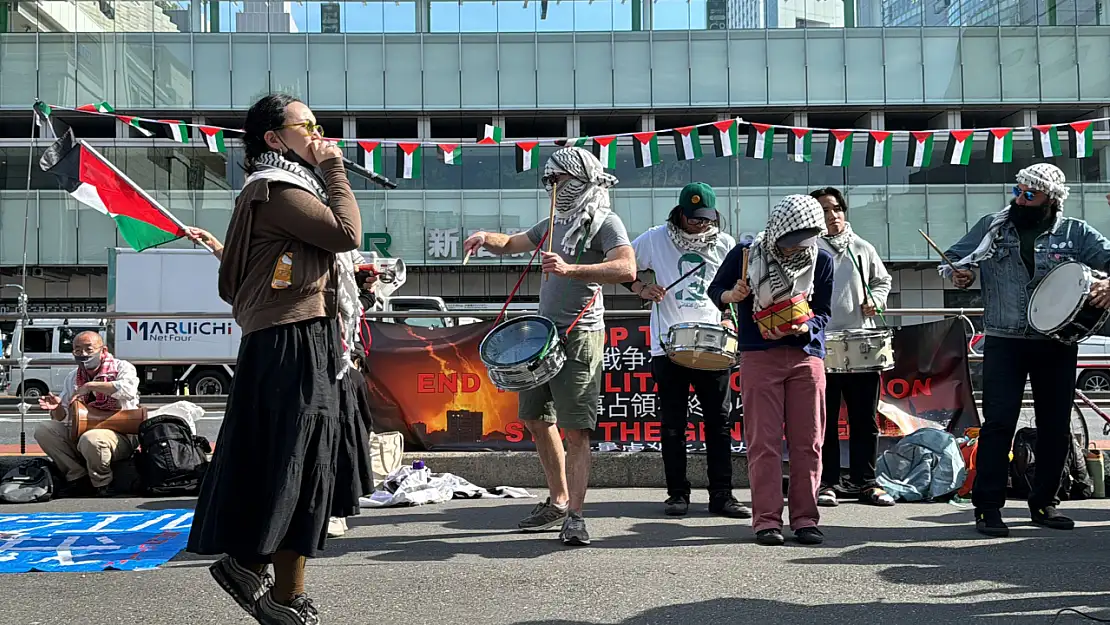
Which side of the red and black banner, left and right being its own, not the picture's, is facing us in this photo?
front

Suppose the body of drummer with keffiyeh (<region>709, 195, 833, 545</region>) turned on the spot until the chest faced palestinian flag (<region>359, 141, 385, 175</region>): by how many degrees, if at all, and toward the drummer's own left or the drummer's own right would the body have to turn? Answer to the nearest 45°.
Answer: approximately 135° to the drummer's own right

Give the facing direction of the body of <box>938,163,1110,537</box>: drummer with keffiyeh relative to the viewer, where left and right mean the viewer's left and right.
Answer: facing the viewer

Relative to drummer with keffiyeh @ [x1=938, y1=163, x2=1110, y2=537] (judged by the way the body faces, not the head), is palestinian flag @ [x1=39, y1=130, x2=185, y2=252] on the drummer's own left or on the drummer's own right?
on the drummer's own right

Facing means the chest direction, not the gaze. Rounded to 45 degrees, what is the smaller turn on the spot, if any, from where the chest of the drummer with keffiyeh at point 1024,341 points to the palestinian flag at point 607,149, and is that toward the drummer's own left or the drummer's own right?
approximately 135° to the drummer's own right

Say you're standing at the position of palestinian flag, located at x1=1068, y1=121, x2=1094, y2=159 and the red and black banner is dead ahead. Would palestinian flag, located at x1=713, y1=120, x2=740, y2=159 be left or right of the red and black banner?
right

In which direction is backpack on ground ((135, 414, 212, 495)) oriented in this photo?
toward the camera

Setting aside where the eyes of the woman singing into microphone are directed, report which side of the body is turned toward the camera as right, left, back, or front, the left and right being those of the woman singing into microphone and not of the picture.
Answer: right

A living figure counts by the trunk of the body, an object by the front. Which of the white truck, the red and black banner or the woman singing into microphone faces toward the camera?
the red and black banner

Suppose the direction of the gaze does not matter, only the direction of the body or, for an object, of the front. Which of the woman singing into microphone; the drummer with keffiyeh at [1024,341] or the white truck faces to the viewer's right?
the woman singing into microphone

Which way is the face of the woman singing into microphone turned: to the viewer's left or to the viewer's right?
to the viewer's right
